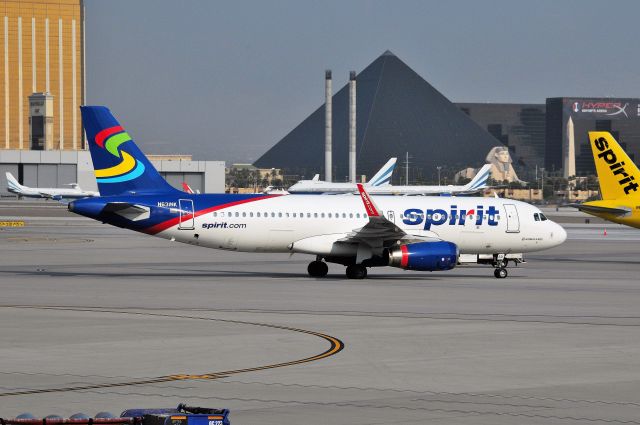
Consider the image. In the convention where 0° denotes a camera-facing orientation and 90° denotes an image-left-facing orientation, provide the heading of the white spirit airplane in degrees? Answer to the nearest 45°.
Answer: approximately 270°

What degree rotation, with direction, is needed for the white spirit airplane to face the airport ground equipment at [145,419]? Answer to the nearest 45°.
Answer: approximately 90° to its right
